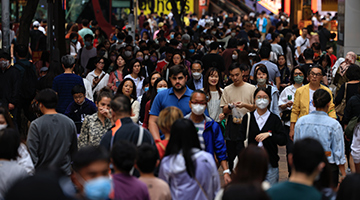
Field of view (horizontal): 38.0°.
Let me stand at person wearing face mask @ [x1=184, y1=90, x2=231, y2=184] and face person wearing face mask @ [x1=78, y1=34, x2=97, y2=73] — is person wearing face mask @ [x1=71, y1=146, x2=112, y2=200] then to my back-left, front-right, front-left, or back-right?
back-left

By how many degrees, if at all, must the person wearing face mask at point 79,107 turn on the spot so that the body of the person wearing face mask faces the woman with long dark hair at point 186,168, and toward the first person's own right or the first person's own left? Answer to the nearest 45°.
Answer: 0° — they already face them

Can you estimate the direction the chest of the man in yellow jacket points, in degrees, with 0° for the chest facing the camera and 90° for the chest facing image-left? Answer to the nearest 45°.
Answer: approximately 0°

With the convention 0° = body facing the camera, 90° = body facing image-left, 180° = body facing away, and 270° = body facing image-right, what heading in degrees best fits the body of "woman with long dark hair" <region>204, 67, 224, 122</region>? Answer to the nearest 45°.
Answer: approximately 0°

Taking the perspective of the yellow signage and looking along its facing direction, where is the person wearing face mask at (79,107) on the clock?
The person wearing face mask is roughly at 12 o'clock from the yellow signage.

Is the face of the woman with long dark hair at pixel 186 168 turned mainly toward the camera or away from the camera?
away from the camera

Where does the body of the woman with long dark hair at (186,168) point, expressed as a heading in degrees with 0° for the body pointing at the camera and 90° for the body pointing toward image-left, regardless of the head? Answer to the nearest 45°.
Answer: approximately 180°

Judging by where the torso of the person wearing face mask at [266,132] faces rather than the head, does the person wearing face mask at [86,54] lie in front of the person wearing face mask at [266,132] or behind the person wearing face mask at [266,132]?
behind

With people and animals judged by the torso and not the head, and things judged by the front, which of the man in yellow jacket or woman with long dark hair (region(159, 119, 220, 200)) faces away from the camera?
the woman with long dark hair

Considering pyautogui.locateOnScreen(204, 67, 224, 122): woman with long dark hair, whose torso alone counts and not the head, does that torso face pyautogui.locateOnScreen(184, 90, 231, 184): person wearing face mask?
yes

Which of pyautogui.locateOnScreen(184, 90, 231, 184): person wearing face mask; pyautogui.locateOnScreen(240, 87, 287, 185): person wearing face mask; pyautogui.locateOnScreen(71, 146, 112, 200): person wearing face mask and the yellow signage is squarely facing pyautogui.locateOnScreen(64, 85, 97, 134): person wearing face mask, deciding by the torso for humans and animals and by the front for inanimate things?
the yellow signage

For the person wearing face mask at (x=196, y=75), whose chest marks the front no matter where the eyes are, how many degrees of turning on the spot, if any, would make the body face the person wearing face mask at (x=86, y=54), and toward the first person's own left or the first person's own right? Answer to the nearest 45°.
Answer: approximately 135° to the first person's own right
